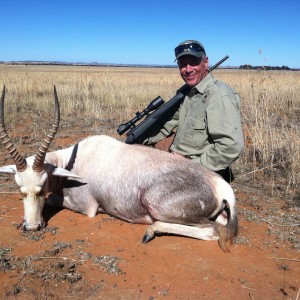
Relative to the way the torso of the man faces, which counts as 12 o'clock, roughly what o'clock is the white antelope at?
The white antelope is roughly at 12 o'clock from the man.

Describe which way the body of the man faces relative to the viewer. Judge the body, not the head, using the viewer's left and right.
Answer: facing the viewer and to the left of the viewer
